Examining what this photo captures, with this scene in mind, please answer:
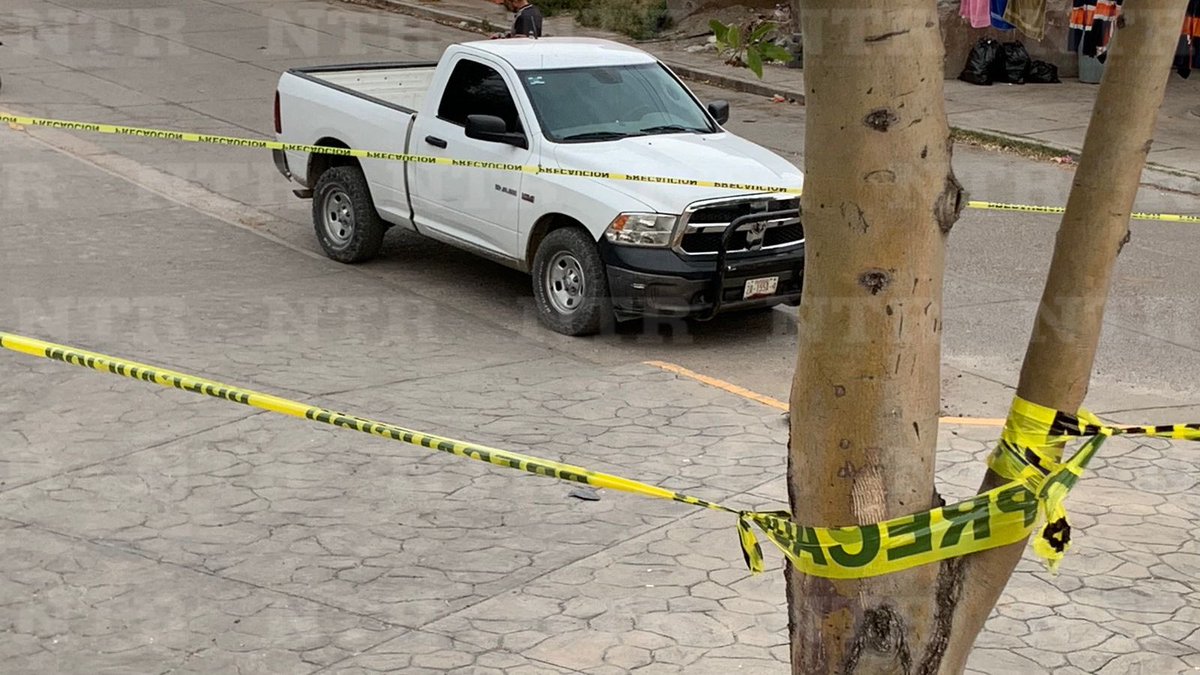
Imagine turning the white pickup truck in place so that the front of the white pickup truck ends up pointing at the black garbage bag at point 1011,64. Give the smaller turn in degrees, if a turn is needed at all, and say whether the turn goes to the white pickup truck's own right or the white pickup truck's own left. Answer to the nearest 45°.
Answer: approximately 90° to the white pickup truck's own left

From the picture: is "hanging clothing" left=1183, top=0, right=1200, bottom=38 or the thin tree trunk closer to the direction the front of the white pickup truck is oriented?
the thin tree trunk

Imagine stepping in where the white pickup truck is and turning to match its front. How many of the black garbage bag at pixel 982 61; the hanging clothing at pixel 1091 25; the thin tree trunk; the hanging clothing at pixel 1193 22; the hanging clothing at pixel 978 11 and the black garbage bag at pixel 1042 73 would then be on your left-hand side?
5

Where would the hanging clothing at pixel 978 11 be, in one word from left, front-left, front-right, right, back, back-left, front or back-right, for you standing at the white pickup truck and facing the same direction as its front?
left

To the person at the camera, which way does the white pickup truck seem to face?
facing the viewer and to the right of the viewer

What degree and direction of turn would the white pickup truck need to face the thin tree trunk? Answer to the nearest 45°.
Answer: approximately 45° to its right

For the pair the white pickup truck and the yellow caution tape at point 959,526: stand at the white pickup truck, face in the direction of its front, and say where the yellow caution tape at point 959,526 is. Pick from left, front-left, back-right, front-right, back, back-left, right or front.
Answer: front-right

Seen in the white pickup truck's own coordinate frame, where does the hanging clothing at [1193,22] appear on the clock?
The hanging clothing is roughly at 9 o'clock from the white pickup truck.

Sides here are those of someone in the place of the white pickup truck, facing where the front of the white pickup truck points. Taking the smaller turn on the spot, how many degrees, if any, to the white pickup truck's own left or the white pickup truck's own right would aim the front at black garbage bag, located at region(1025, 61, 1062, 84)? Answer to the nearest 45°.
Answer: approximately 90° to the white pickup truck's own left

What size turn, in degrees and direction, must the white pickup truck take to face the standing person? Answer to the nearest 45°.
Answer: approximately 135° to its left

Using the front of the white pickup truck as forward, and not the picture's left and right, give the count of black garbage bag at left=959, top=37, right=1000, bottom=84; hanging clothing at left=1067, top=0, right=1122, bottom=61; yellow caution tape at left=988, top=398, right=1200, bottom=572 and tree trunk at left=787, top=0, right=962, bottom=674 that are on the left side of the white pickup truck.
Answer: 2
